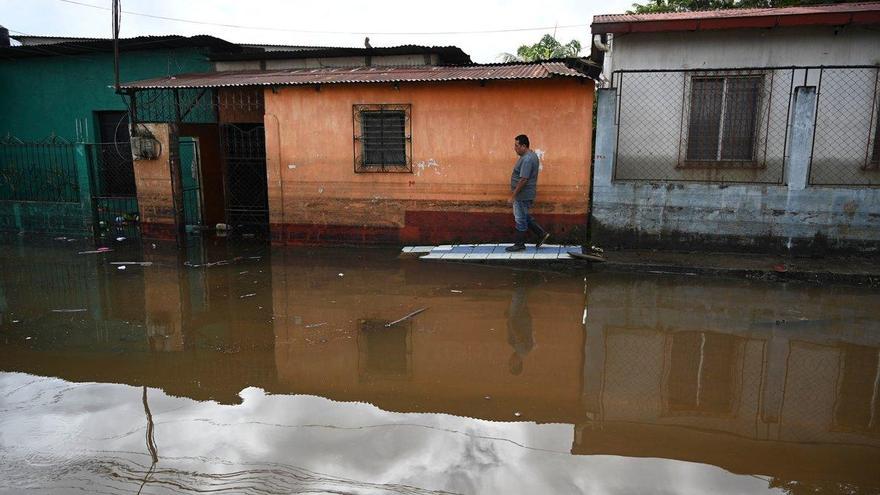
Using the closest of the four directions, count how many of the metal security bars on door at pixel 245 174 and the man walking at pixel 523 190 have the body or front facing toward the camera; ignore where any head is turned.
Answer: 1

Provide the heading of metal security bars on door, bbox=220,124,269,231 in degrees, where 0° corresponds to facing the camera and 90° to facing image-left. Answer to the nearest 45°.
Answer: approximately 0°

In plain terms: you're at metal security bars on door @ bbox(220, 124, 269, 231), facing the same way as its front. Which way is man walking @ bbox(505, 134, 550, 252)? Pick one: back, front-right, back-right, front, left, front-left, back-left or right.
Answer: front-left
